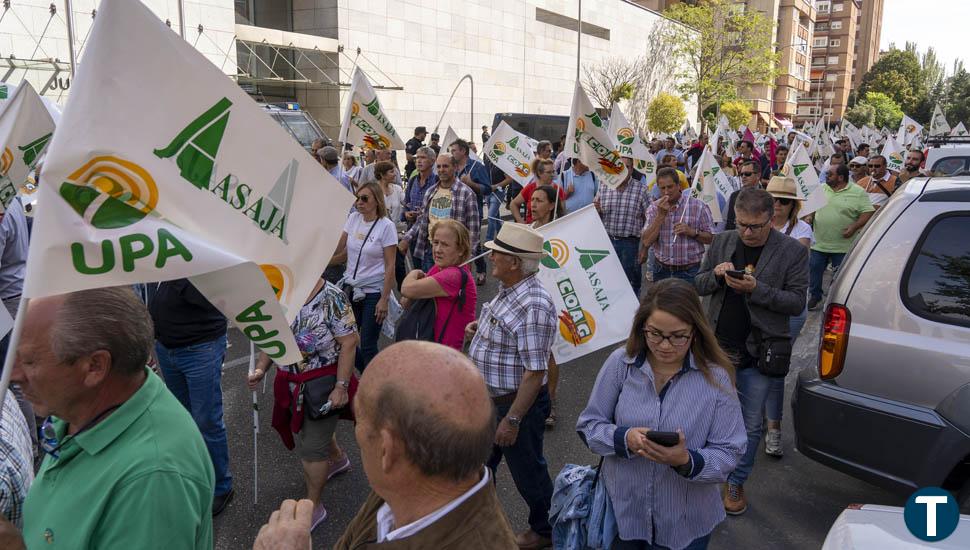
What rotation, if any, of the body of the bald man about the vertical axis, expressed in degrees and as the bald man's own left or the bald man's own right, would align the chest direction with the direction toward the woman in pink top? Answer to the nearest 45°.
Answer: approximately 45° to the bald man's own right

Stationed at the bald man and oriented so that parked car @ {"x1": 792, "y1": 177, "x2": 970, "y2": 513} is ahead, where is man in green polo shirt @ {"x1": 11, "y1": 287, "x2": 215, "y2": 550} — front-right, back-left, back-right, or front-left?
back-left

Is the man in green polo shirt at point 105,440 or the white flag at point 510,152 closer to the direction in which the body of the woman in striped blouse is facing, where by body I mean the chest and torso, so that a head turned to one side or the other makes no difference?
the man in green polo shirt

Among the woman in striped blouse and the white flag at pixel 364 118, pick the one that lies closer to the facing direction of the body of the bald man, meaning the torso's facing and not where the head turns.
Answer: the white flag

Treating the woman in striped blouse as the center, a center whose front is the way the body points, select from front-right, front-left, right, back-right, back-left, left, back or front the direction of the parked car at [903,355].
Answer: back-left

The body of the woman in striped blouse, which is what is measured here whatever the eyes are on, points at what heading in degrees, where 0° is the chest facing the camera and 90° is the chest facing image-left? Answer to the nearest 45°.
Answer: approximately 0°

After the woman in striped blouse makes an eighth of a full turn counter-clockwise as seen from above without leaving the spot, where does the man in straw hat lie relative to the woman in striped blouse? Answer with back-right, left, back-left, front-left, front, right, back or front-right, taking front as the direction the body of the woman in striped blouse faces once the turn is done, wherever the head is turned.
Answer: back

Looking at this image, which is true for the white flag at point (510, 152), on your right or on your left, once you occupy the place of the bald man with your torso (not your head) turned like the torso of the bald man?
on your right
